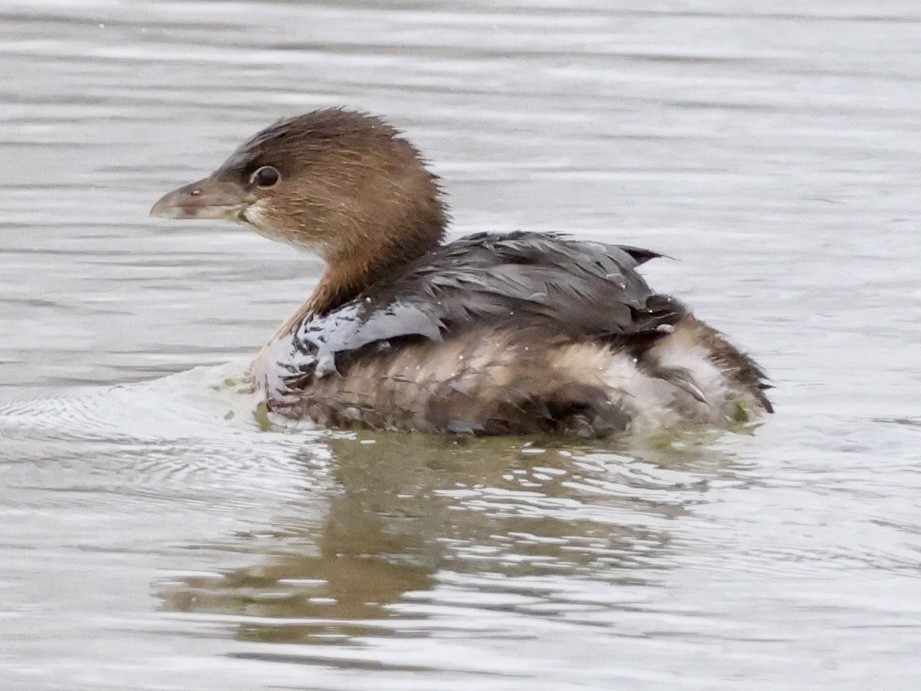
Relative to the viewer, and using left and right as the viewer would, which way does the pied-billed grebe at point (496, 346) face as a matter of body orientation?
facing to the left of the viewer
